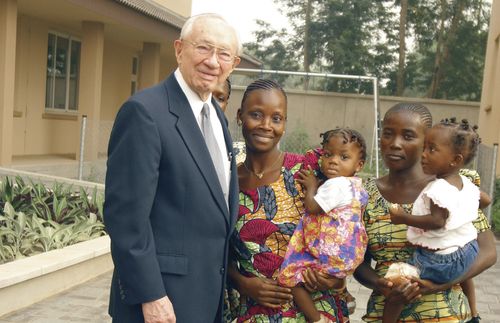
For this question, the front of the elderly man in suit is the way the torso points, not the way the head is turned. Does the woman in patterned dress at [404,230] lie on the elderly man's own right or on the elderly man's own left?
on the elderly man's own left

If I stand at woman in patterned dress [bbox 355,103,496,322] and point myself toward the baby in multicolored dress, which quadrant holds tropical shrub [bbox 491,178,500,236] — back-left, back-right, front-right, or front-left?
back-right

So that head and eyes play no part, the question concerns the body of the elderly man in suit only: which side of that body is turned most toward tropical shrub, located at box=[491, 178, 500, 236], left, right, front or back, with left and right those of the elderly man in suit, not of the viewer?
left

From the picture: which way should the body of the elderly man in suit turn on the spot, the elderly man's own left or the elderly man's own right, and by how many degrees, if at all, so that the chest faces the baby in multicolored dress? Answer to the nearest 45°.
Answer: approximately 45° to the elderly man's own left

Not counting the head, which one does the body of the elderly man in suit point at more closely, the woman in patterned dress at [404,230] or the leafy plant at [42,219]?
the woman in patterned dress

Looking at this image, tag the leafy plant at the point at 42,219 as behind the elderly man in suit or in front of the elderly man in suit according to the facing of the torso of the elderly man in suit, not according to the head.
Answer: behind

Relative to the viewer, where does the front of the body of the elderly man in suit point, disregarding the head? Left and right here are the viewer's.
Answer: facing the viewer and to the right of the viewer

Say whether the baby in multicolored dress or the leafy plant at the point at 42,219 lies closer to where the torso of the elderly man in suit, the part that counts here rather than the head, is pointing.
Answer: the baby in multicolored dress

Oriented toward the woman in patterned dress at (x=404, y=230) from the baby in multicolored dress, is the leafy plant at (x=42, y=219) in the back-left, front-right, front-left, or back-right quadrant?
back-left
